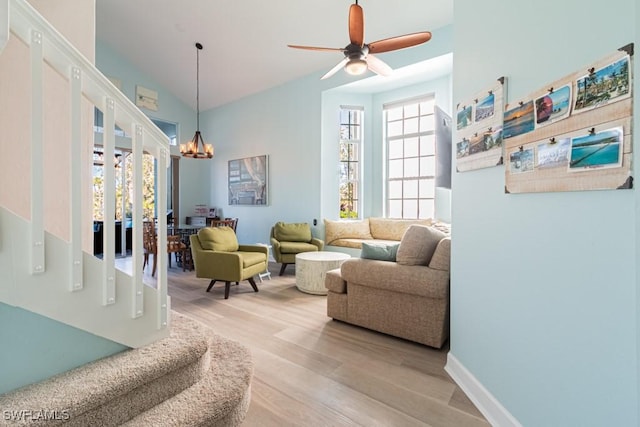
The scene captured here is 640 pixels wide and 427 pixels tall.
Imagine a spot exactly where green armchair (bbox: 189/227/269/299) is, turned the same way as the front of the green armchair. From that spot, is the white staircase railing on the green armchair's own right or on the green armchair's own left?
on the green armchair's own right

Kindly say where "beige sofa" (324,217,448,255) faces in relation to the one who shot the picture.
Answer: facing the viewer

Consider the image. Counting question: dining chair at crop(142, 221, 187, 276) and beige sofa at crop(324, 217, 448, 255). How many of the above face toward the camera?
1

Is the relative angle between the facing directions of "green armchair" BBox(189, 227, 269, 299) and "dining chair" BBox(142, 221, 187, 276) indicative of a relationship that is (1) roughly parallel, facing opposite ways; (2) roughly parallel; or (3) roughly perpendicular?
roughly perpendicular

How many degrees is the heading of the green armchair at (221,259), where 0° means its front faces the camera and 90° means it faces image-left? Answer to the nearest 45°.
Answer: approximately 315°

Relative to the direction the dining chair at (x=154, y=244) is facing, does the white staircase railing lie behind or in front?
behind

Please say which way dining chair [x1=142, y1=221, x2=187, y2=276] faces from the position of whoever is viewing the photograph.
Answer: facing away from the viewer and to the right of the viewer

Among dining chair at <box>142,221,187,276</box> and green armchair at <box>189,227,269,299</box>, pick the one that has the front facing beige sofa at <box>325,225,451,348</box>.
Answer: the green armchair

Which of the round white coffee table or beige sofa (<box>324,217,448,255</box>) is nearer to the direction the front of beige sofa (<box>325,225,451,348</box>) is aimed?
the round white coffee table

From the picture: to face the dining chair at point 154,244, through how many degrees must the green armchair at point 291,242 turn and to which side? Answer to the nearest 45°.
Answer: approximately 135° to its right

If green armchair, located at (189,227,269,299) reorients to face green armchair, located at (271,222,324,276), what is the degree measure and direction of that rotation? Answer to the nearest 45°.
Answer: approximately 90° to its left

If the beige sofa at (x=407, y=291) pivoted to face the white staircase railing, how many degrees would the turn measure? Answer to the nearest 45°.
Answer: approximately 90° to its left

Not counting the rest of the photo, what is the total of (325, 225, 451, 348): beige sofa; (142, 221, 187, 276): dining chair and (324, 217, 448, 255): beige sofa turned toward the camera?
1

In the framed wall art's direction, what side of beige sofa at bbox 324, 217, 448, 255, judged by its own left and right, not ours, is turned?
right
